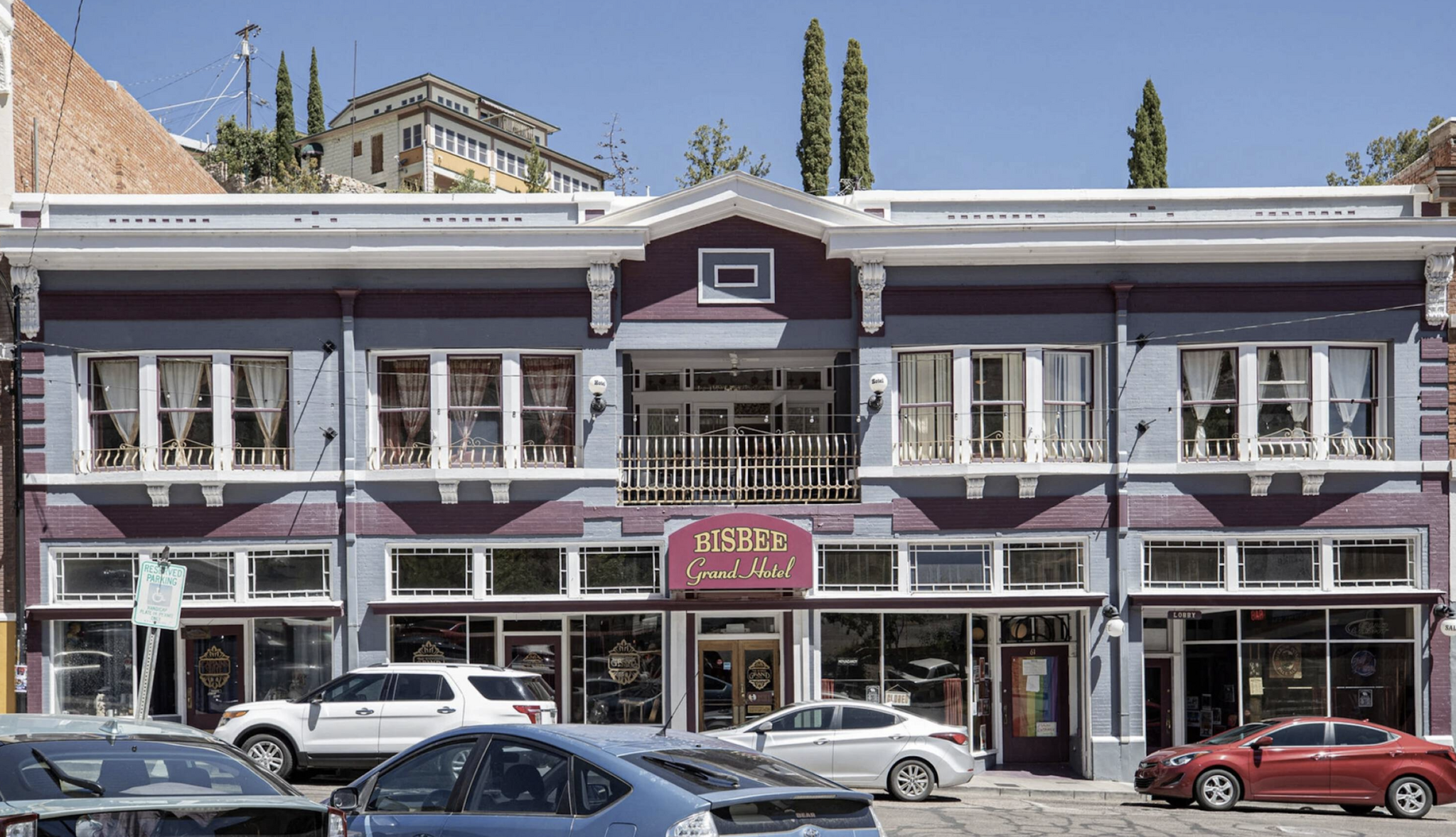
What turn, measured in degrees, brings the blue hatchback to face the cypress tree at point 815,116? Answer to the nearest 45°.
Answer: approximately 45° to its right

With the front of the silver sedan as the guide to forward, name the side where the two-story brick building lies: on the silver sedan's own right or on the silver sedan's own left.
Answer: on the silver sedan's own right

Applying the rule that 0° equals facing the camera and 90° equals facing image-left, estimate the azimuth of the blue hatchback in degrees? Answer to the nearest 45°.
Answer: approximately 135°

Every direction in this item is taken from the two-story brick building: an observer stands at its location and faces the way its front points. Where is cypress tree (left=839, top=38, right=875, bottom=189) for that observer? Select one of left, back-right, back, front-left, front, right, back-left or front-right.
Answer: back

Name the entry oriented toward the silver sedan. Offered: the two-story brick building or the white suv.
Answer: the two-story brick building

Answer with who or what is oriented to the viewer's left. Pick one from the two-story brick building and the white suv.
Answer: the white suv

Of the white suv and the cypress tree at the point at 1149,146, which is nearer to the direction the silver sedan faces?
the white suv

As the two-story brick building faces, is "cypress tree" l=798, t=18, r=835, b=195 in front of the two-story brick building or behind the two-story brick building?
behind

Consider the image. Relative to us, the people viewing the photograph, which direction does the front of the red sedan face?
facing to the left of the viewer

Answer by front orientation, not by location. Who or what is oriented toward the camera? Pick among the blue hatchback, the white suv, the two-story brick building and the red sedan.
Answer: the two-story brick building

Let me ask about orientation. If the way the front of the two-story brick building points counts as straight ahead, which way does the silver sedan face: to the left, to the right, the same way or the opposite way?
to the right

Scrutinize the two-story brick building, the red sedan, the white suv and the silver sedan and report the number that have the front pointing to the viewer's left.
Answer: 3

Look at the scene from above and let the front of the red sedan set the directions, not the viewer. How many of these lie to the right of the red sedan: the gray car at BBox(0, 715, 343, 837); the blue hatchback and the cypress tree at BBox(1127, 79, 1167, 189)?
1

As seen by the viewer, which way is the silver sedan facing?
to the viewer's left

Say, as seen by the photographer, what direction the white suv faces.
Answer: facing to the left of the viewer
